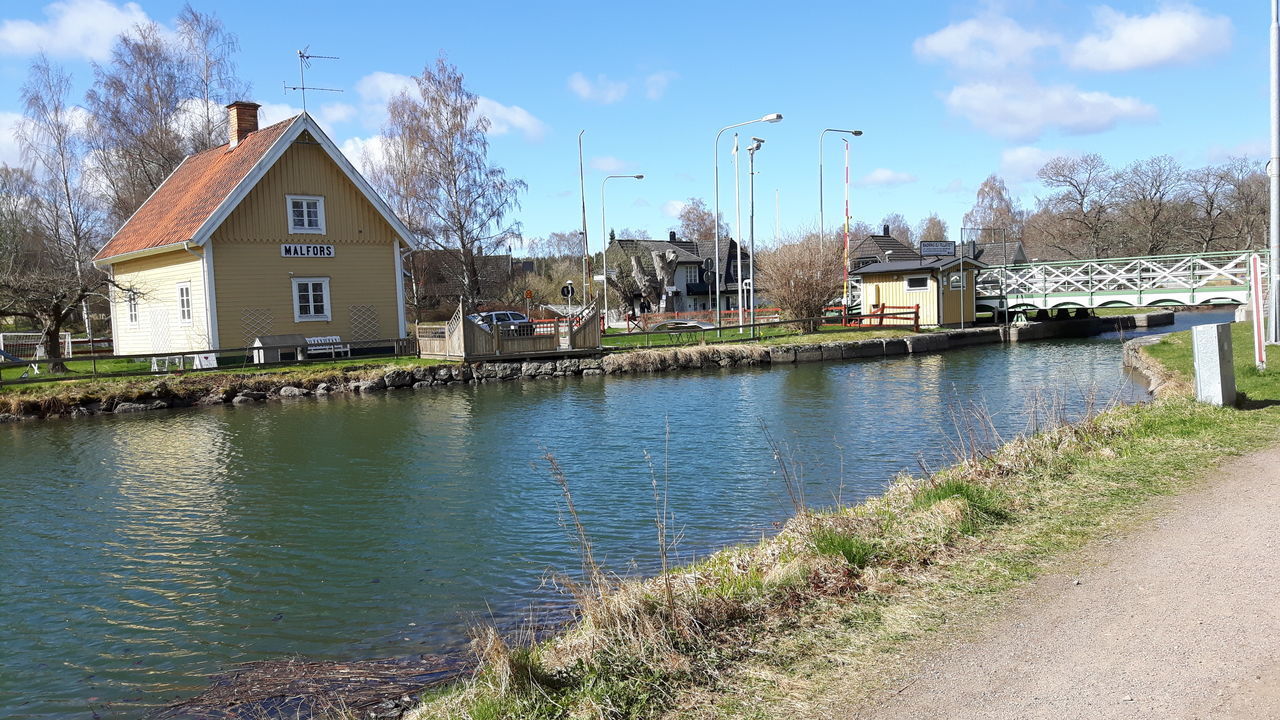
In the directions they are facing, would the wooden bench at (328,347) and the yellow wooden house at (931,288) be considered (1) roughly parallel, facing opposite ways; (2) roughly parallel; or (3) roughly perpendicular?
roughly parallel

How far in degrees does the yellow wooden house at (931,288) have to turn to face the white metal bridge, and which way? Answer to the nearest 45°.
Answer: approximately 45° to its left

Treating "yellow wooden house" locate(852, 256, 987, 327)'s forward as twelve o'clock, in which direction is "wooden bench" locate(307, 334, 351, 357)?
The wooden bench is roughly at 3 o'clock from the yellow wooden house.

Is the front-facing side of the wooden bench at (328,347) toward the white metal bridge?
no

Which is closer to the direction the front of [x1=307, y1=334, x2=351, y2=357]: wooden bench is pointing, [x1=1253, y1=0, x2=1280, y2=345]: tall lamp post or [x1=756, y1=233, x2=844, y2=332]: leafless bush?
the tall lamp post

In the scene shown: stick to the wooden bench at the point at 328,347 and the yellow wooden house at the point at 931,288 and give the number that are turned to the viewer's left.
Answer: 0

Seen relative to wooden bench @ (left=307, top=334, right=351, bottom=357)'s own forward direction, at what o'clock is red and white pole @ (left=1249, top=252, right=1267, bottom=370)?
The red and white pole is roughly at 11 o'clock from the wooden bench.

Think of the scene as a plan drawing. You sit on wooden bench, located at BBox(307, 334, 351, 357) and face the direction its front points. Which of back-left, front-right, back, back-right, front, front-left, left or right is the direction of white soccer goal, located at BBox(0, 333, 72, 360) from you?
back-right

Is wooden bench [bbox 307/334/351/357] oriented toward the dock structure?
no

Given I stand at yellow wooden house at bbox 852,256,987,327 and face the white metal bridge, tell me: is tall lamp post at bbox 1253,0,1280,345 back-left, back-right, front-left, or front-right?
front-right

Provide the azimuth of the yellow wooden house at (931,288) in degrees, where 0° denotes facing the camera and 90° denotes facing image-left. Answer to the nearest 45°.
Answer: approximately 315°

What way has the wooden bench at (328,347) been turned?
toward the camera

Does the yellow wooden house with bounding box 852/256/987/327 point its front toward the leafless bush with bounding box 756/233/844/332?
no
